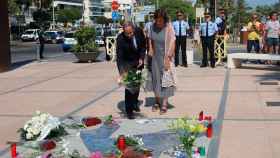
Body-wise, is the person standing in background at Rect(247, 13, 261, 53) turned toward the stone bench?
yes

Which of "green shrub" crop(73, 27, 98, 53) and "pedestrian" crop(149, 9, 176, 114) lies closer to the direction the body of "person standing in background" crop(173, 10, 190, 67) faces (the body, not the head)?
the pedestrian

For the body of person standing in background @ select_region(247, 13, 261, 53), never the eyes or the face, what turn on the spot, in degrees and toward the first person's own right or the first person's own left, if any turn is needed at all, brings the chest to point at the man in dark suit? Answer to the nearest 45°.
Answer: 0° — they already face them

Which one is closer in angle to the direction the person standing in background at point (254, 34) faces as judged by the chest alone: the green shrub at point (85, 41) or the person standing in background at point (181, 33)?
the person standing in background

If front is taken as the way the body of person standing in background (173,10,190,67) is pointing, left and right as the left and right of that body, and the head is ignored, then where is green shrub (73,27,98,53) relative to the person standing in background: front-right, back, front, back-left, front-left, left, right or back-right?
back-right

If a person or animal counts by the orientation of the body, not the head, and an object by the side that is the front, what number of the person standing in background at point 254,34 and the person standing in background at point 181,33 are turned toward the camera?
2

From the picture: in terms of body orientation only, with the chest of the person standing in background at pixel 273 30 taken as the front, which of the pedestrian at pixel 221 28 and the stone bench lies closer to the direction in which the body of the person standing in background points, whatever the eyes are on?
the stone bench

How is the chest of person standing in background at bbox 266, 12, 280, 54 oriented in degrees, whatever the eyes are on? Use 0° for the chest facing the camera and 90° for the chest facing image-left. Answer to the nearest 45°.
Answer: approximately 0°
